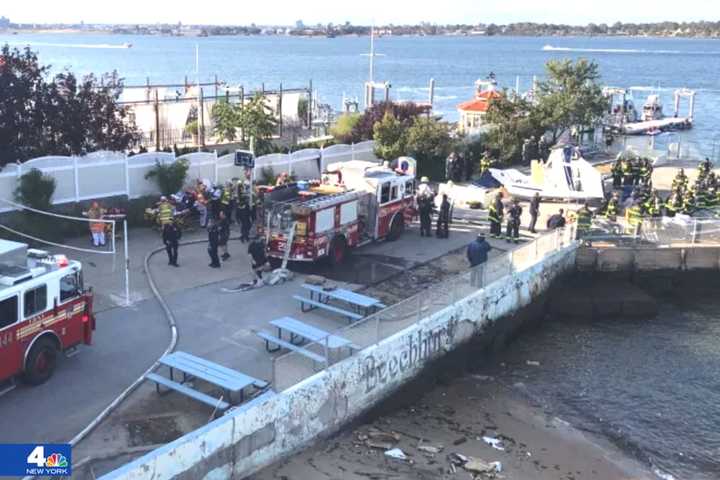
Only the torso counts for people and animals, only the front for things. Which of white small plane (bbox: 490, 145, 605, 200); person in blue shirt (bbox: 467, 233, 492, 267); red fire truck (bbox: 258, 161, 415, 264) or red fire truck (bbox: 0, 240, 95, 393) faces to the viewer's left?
the white small plane

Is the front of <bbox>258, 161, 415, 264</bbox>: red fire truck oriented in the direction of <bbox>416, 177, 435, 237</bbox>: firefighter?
yes

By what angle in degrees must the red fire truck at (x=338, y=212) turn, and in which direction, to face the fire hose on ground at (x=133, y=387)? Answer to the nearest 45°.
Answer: approximately 135° to its right

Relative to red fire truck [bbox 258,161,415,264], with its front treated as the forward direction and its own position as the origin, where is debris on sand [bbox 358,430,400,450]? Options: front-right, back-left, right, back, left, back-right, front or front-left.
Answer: back-right

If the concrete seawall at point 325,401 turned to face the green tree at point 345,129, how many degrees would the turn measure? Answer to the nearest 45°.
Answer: approximately 135° to its left

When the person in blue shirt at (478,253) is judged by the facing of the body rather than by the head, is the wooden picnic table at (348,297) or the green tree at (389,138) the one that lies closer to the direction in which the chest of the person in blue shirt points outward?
the green tree

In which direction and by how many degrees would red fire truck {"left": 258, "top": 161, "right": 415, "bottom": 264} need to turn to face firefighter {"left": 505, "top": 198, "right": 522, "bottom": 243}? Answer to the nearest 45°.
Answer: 0° — it already faces them

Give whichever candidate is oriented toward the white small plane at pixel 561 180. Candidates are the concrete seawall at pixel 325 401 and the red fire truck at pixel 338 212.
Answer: the red fire truck

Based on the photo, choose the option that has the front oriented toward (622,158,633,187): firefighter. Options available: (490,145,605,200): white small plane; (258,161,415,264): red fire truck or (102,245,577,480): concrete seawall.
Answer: the red fire truck
